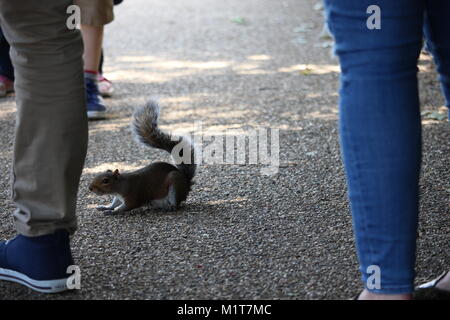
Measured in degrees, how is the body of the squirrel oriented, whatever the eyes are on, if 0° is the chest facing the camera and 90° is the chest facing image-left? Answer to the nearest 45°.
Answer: approximately 90°
